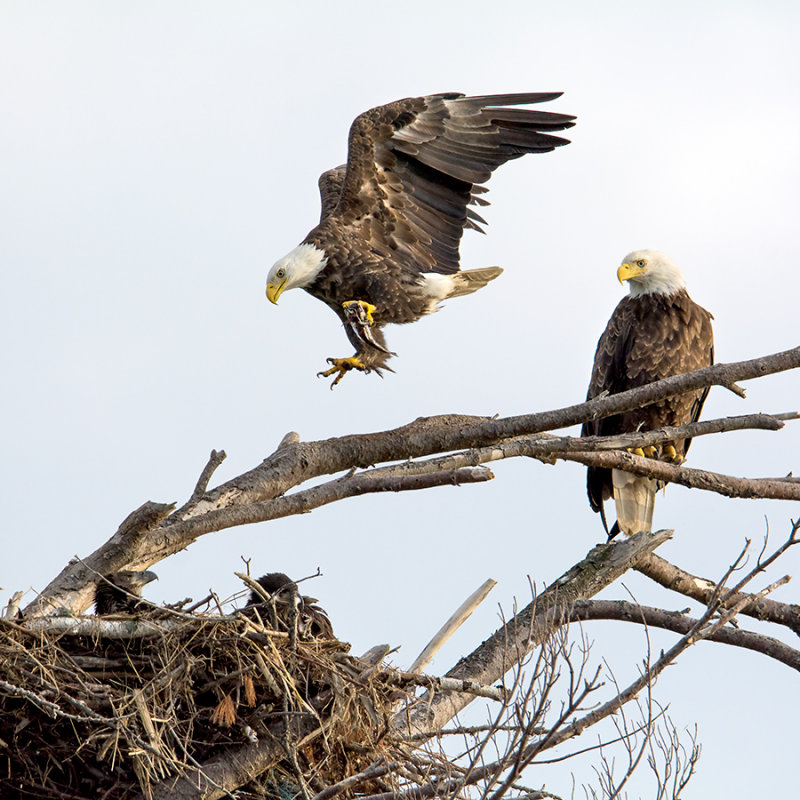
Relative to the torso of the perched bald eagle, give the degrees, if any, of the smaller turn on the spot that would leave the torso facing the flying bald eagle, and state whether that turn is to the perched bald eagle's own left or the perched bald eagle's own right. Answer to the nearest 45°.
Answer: approximately 90° to the perched bald eagle's own right

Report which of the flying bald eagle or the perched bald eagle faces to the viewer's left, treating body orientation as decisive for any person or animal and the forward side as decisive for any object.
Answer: the flying bald eagle

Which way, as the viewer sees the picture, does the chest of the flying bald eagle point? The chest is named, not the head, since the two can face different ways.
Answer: to the viewer's left

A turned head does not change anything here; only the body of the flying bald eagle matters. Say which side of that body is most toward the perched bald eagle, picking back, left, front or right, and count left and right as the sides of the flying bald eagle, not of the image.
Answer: back

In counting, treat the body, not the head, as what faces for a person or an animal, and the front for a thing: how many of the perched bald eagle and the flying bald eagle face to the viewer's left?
1

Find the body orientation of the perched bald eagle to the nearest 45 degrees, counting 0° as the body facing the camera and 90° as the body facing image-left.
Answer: approximately 315°
